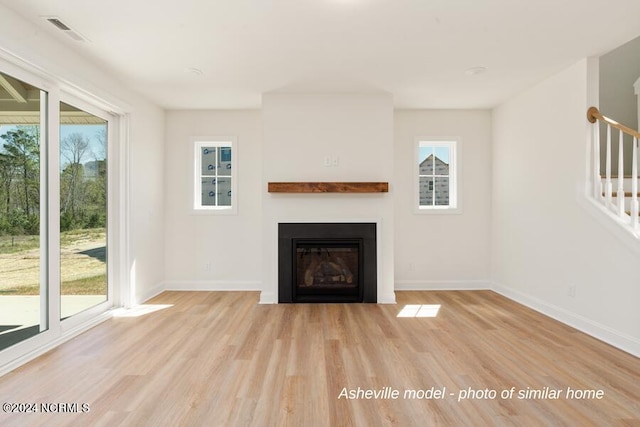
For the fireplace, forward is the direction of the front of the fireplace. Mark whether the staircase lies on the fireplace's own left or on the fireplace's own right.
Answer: on the fireplace's own left

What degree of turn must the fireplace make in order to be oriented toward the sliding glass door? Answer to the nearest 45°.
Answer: approximately 45° to its right

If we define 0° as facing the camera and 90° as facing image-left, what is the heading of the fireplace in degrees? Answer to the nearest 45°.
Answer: approximately 0°
